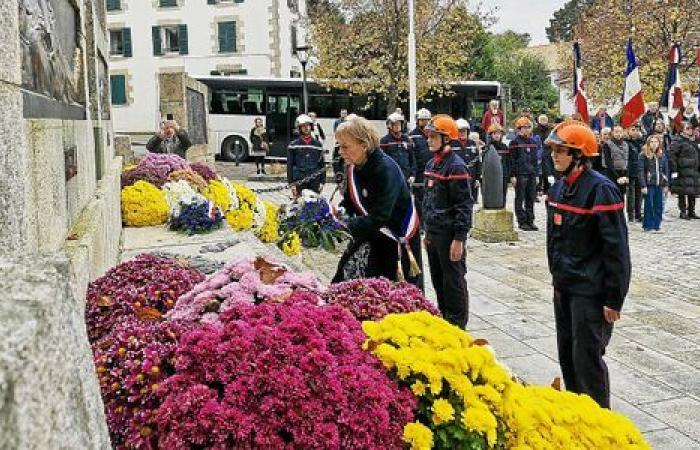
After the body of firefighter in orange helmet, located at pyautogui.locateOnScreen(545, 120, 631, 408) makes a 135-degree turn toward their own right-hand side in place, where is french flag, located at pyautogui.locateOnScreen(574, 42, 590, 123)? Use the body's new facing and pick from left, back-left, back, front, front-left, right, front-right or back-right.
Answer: front

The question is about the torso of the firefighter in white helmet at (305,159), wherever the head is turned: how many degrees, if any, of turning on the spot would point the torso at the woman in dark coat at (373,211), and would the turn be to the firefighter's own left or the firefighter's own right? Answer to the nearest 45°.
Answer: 0° — they already face them

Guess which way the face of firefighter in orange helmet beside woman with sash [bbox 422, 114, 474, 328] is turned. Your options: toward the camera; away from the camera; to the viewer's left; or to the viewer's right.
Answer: to the viewer's left

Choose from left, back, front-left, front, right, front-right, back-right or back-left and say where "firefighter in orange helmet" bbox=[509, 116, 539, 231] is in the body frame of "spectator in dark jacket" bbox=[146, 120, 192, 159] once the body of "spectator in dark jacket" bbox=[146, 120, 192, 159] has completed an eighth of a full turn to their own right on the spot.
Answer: back-left

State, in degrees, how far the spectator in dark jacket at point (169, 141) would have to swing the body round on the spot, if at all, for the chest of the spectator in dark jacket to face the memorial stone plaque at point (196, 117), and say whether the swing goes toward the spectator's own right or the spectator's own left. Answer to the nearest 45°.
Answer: approximately 180°

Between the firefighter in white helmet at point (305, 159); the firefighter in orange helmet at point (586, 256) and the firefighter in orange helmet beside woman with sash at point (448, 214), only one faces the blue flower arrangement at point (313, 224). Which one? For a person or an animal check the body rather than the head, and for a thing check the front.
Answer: the firefighter in white helmet at point (305, 159)
